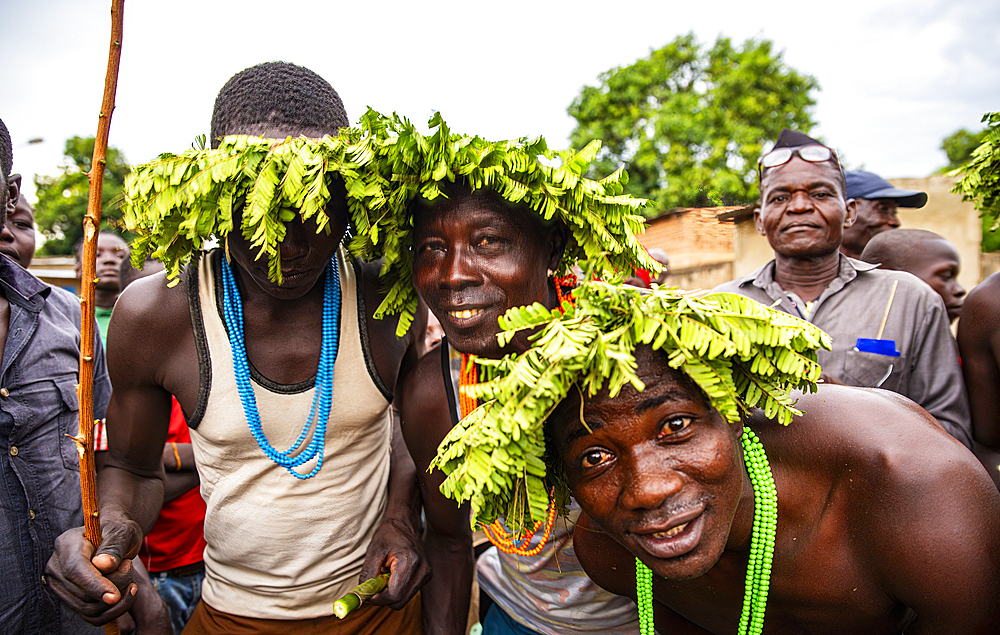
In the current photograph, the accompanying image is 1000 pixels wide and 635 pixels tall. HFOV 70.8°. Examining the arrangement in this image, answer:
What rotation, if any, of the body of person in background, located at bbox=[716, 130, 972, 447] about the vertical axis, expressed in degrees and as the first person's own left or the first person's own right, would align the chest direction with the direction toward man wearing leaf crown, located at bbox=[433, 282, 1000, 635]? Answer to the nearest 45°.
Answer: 0° — they already face them

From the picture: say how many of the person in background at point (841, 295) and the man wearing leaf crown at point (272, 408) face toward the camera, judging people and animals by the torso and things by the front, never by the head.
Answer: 2

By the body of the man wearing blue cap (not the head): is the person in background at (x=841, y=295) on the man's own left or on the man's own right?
on the man's own right

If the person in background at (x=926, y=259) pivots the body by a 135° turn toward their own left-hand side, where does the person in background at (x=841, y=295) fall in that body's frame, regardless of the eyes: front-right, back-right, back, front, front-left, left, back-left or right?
back-left
